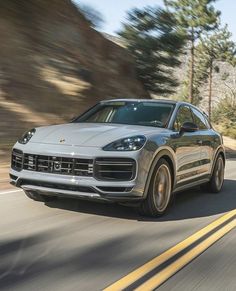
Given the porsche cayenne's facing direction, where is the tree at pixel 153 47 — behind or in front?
behind

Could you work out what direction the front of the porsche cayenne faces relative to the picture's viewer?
facing the viewer and to the left of the viewer

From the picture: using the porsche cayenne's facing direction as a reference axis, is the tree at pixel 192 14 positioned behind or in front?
behind
